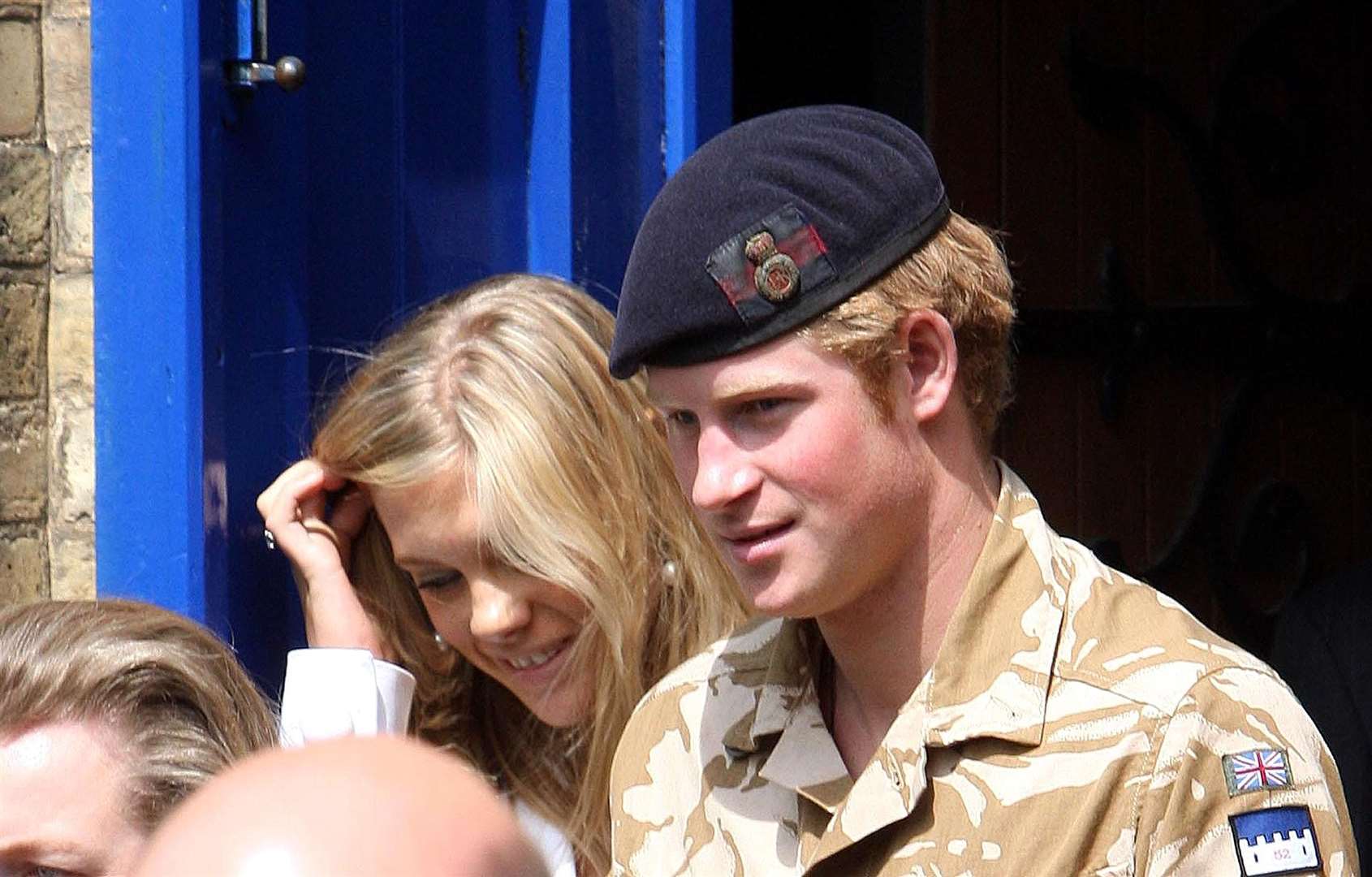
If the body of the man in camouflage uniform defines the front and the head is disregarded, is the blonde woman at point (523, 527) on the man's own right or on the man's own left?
on the man's own right

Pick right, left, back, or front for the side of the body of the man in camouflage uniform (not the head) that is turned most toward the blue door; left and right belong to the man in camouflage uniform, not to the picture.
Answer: right

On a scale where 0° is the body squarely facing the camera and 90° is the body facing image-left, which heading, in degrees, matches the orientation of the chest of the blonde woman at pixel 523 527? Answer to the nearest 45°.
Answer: approximately 45°

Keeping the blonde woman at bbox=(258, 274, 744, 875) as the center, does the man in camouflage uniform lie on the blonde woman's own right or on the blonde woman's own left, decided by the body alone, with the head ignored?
on the blonde woman's own left

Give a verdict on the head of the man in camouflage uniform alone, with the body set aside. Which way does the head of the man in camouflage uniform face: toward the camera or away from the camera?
toward the camera

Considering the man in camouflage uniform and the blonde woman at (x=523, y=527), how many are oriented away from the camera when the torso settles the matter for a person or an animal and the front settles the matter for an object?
0

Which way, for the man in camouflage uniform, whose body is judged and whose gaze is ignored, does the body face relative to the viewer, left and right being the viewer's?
facing the viewer and to the left of the viewer

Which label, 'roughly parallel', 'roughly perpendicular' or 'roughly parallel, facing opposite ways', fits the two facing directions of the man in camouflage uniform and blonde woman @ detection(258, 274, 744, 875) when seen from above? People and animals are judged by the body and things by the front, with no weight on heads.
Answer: roughly parallel
